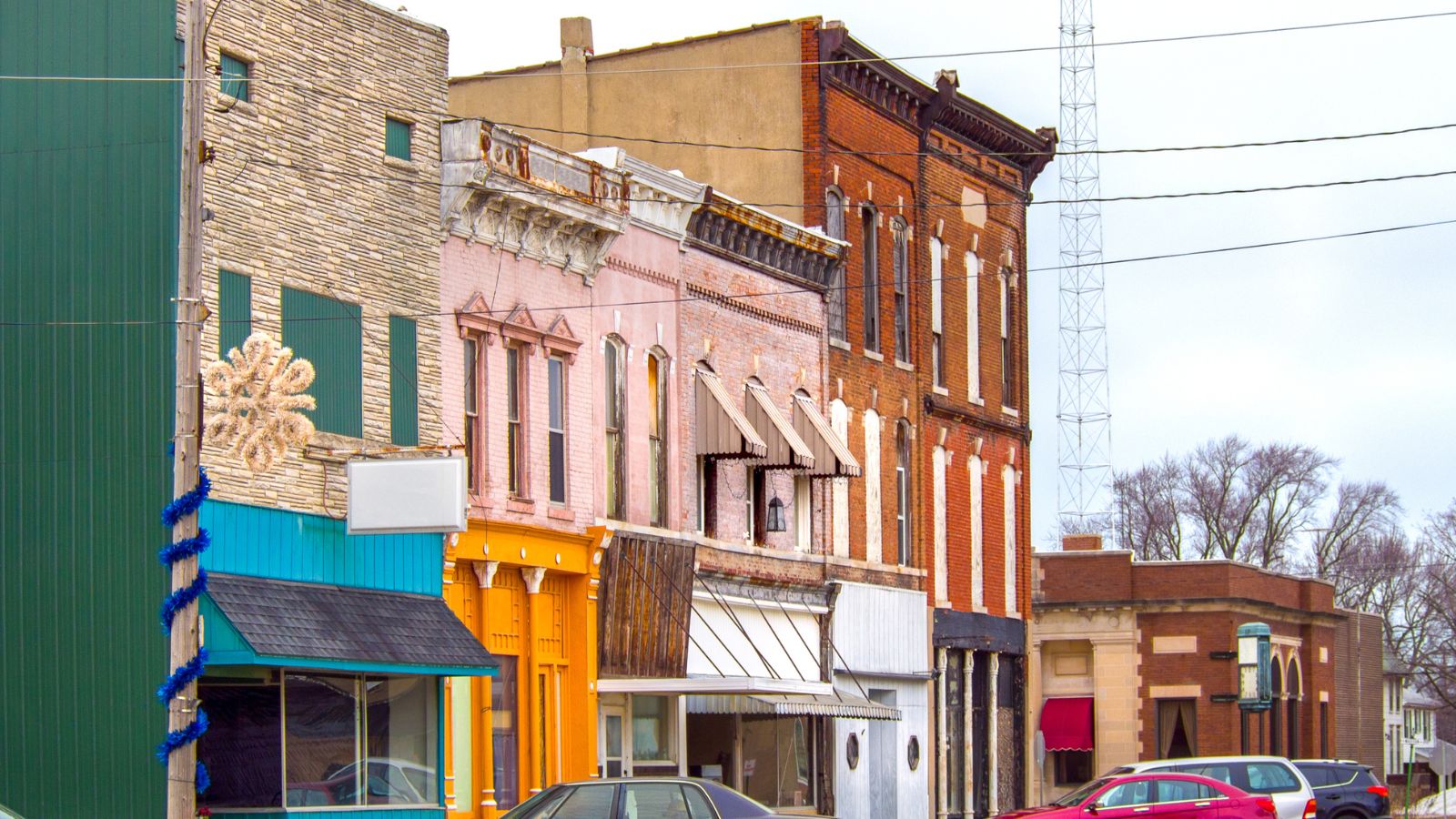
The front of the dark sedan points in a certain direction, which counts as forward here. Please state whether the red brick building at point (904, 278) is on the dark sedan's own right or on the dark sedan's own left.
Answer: on the dark sedan's own right

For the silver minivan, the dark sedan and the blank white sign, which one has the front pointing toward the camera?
the blank white sign

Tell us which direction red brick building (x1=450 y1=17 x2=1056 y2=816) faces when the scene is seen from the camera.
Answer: facing the viewer and to the right of the viewer

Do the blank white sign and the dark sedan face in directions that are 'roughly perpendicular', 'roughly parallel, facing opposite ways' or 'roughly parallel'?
roughly perpendicular

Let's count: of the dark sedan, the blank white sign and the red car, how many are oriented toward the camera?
1

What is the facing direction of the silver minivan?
to the viewer's left

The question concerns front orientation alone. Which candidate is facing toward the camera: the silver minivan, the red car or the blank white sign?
the blank white sign

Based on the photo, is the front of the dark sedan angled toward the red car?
no

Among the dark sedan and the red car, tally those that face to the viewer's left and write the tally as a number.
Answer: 2

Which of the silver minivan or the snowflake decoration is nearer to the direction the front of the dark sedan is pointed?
the snowflake decoration

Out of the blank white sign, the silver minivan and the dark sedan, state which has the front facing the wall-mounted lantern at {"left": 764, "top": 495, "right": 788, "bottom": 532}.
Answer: the silver minivan

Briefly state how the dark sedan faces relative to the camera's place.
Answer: facing to the left of the viewer

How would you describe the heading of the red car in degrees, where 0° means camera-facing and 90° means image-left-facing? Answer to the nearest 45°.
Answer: approximately 90°

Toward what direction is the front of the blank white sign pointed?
toward the camera

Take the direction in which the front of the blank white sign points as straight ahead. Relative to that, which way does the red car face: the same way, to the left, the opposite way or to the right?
to the right

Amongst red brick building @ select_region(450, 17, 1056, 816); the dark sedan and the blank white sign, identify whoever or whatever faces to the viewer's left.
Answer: the dark sedan

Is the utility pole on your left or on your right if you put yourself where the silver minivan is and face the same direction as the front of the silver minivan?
on your left

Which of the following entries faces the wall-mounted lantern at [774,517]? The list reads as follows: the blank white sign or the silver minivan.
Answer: the silver minivan
